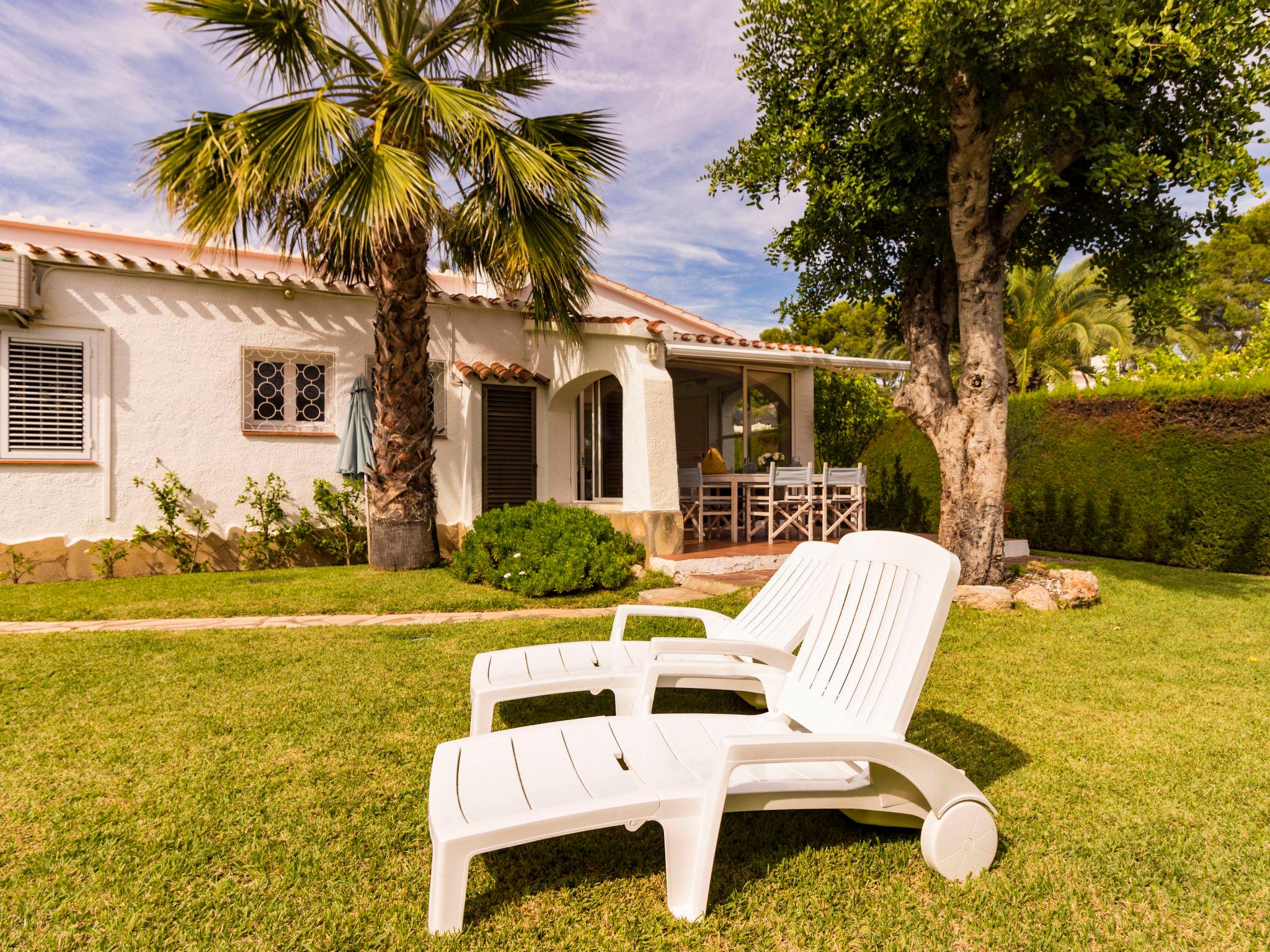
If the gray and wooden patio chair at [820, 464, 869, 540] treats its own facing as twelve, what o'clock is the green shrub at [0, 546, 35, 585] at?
The green shrub is roughly at 8 o'clock from the gray and wooden patio chair.

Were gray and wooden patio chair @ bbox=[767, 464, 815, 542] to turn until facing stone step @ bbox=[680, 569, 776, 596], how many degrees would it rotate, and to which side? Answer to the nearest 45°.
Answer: approximately 180°

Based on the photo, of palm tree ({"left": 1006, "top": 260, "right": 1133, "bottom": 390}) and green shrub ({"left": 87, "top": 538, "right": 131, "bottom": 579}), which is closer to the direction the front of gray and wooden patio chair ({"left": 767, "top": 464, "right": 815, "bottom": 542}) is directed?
the palm tree

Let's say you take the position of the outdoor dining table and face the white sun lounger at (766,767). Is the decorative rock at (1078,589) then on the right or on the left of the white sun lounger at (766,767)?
left

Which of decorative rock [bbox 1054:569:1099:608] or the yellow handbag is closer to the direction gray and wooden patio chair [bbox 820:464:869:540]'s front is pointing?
the yellow handbag

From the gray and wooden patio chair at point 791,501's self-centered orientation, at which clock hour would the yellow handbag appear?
The yellow handbag is roughly at 10 o'clock from the gray and wooden patio chair.

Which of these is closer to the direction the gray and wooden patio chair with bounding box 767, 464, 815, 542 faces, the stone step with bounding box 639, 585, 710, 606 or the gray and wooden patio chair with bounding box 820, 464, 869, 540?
the gray and wooden patio chair with bounding box 820, 464, 869, 540

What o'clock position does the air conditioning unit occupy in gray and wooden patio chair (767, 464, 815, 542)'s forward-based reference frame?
The air conditioning unit is roughly at 8 o'clock from the gray and wooden patio chair.

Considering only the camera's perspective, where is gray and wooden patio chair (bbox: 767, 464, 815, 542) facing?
facing away from the viewer

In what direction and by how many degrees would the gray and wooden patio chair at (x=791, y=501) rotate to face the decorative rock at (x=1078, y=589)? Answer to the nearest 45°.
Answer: approximately 135° to its right

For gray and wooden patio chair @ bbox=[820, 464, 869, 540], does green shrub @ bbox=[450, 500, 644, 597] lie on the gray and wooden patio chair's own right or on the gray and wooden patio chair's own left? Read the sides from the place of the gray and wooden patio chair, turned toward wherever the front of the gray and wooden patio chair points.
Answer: on the gray and wooden patio chair's own left

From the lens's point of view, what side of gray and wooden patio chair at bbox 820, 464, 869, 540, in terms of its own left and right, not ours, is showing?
back

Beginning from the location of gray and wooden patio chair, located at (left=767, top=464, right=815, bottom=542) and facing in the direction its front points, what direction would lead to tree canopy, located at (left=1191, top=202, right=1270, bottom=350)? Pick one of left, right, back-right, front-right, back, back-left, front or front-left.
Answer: front-right

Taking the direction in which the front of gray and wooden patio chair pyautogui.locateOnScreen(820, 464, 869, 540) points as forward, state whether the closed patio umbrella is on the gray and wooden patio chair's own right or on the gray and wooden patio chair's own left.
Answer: on the gray and wooden patio chair's own left

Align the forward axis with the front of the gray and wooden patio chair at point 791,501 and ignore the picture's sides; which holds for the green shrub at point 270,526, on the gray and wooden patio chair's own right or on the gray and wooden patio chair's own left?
on the gray and wooden patio chair's own left

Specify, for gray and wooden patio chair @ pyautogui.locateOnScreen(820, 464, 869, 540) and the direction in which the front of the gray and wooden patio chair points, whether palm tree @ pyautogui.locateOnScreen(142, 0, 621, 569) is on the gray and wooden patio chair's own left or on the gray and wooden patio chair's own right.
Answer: on the gray and wooden patio chair's own left

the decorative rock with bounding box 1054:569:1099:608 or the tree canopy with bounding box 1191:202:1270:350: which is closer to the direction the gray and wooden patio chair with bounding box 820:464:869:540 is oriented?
the tree canopy

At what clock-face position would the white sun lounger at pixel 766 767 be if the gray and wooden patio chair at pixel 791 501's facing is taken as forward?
The white sun lounger is roughly at 6 o'clock from the gray and wooden patio chair.
